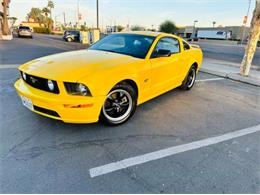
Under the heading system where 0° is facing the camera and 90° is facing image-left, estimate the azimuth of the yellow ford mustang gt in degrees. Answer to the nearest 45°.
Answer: approximately 45°

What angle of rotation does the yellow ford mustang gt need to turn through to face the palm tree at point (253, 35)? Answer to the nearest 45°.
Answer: approximately 180°

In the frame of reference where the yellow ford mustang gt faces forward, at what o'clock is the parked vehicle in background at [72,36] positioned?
The parked vehicle in background is roughly at 4 o'clock from the yellow ford mustang gt.
